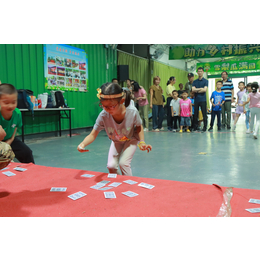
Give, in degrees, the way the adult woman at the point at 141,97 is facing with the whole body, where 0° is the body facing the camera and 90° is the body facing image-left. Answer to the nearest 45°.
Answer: approximately 45°

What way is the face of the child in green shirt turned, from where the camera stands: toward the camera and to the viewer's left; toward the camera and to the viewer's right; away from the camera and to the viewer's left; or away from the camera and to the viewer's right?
toward the camera and to the viewer's right

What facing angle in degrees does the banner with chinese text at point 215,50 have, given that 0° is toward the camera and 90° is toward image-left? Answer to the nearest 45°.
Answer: approximately 0°

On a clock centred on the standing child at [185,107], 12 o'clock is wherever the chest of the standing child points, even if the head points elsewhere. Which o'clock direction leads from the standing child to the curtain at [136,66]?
The curtain is roughly at 5 o'clock from the standing child.

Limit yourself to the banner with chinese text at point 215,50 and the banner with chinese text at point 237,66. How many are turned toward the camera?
2

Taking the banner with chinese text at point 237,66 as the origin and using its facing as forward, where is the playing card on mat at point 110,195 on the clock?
The playing card on mat is roughly at 12 o'clock from the banner with chinese text.

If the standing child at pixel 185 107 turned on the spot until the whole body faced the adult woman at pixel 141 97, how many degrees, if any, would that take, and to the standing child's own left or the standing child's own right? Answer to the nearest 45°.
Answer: approximately 90° to the standing child's own right
